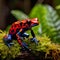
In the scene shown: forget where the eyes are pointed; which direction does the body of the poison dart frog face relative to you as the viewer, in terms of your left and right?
facing to the right of the viewer
